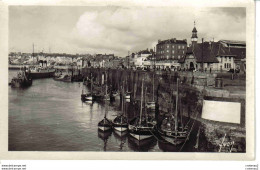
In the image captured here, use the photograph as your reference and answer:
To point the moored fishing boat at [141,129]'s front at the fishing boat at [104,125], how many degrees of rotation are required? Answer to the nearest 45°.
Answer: approximately 90° to its right

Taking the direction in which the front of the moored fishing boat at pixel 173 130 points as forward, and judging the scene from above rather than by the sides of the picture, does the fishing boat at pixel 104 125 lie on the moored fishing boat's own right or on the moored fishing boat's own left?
on the moored fishing boat's own right
